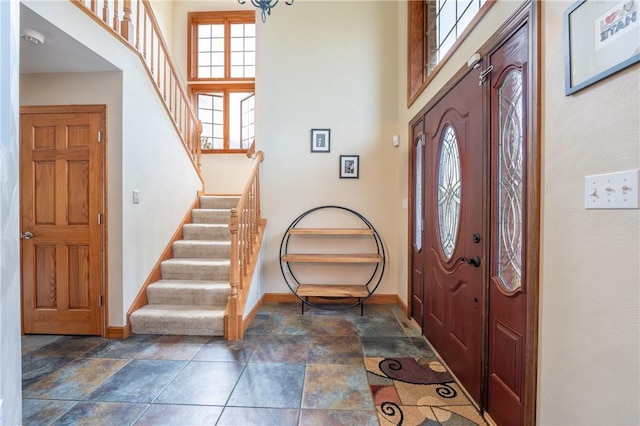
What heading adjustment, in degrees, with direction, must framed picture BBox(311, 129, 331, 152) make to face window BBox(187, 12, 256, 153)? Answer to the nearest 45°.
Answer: approximately 135° to its right

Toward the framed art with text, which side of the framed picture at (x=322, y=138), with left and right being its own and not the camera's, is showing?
front

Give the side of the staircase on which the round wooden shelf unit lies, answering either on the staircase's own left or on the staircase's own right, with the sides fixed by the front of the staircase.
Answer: on the staircase's own left

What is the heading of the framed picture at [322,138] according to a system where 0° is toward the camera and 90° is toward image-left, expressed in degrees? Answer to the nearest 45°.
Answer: approximately 0°

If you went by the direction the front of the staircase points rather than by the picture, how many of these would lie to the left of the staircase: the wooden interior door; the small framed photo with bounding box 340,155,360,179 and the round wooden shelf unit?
2

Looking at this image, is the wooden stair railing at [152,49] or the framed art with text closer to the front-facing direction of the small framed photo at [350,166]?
the framed art with text

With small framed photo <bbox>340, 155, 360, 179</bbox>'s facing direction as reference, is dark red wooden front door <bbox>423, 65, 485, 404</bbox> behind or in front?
in front
